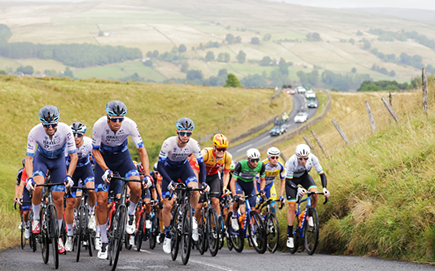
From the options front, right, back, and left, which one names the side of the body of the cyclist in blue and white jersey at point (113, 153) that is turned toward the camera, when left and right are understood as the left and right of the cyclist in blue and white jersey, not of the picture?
front

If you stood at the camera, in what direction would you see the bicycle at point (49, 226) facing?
facing the viewer

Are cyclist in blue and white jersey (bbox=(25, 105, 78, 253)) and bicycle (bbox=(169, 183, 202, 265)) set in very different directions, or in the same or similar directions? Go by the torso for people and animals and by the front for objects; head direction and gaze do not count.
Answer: same or similar directions

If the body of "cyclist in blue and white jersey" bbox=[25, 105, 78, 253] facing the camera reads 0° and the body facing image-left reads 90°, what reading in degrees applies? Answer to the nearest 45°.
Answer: approximately 0°

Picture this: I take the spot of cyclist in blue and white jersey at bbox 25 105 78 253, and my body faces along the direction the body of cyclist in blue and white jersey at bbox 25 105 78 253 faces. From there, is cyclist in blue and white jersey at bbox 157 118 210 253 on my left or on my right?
on my left

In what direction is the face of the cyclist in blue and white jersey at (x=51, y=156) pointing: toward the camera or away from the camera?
toward the camera

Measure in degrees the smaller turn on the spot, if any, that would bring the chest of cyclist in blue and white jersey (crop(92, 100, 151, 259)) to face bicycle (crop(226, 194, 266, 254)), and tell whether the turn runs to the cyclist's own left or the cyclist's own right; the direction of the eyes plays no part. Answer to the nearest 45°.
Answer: approximately 135° to the cyclist's own left

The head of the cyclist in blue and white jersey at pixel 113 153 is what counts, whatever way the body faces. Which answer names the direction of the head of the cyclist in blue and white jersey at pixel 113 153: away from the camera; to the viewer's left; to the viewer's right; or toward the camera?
toward the camera

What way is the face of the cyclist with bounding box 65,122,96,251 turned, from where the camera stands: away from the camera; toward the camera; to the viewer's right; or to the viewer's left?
toward the camera

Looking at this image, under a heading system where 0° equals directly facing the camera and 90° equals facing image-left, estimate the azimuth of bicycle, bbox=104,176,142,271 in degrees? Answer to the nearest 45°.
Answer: approximately 0°
